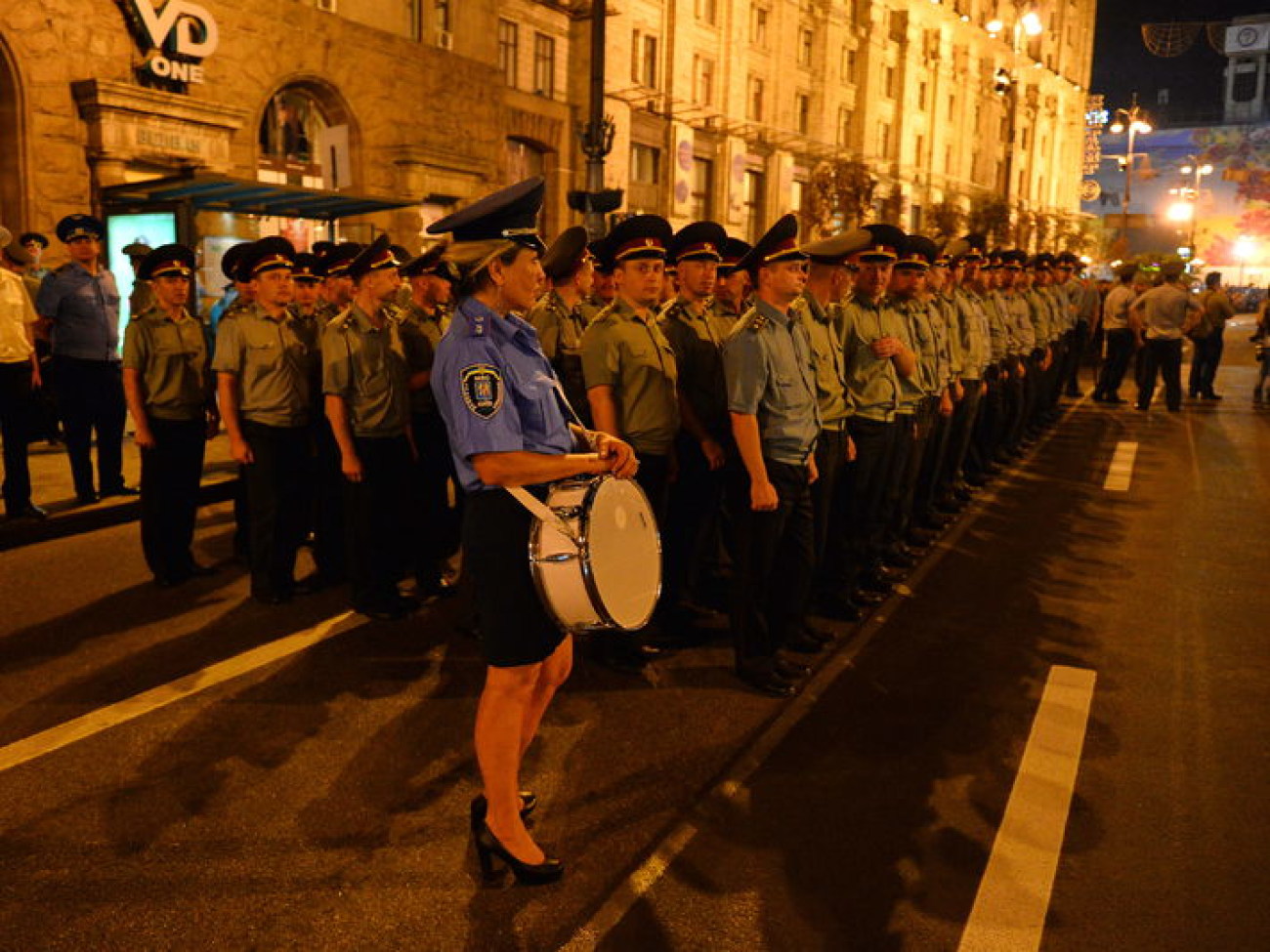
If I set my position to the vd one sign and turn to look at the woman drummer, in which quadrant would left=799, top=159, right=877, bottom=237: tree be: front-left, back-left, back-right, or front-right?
back-left

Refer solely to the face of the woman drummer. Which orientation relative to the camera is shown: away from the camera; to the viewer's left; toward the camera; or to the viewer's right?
to the viewer's right

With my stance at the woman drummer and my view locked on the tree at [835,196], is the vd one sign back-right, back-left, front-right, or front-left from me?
front-left

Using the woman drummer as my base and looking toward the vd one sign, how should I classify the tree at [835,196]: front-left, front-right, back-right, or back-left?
front-right

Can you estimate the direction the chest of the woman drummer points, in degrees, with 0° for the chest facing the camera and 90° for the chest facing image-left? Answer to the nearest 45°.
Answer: approximately 270°

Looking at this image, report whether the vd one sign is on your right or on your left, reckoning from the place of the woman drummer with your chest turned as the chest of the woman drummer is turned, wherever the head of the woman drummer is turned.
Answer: on your left

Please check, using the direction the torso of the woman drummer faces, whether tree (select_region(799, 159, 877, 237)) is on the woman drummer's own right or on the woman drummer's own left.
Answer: on the woman drummer's own left
